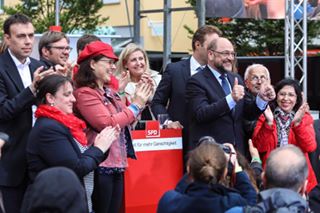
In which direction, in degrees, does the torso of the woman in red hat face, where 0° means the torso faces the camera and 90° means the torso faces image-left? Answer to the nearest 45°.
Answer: approximately 270°

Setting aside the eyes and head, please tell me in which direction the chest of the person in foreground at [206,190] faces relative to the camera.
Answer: away from the camera

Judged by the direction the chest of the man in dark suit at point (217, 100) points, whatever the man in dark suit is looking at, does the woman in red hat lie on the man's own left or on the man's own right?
on the man's own right

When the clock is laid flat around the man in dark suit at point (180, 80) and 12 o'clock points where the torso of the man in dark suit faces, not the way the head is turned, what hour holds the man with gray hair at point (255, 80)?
The man with gray hair is roughly at 10 o'clock from the man in dark suit.

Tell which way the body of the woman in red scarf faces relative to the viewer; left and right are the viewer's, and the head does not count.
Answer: facing to the right of the viewer

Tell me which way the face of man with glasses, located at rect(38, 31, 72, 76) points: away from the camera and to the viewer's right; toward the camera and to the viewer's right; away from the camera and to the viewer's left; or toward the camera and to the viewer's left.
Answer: toward the camera and to the viewer's right

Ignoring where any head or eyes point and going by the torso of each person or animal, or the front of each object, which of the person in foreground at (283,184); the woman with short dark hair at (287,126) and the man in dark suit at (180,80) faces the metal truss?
the person in foreground

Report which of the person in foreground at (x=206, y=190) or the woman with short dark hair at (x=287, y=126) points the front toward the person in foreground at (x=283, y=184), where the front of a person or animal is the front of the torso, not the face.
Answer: the woman with short dark hair

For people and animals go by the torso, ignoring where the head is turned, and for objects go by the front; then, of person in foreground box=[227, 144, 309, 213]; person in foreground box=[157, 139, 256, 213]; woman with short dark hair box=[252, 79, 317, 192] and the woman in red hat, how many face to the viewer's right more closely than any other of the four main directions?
1

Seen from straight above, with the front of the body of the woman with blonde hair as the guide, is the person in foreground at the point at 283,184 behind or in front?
in front

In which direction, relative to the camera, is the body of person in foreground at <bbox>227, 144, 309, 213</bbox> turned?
away from the camera

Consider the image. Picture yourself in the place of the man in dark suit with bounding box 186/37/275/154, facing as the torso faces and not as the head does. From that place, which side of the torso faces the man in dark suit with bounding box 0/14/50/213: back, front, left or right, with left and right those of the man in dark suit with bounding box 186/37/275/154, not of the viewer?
right

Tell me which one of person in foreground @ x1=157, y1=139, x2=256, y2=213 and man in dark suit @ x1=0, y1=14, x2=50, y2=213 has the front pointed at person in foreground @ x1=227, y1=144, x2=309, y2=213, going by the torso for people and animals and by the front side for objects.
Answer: the man in dark suit

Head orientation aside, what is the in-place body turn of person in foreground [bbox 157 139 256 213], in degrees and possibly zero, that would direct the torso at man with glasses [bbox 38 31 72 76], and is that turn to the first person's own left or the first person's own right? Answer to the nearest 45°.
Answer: approximately 45° to the first person's own left

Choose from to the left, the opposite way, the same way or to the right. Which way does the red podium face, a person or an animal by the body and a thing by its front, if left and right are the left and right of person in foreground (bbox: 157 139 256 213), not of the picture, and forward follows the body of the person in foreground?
the opposite way

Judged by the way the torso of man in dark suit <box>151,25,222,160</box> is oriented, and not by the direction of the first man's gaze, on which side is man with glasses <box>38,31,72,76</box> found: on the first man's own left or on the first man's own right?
on the first man's own right

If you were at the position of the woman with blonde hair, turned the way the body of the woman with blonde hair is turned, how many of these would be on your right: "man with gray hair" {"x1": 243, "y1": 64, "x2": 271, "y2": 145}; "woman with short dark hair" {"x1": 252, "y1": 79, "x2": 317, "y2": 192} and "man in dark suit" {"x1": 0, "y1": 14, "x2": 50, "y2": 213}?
1

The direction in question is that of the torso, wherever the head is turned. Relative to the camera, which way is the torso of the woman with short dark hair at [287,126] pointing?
toward the camera
